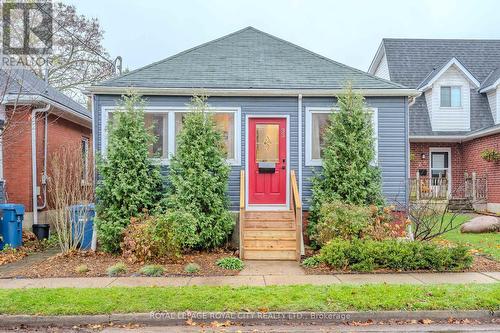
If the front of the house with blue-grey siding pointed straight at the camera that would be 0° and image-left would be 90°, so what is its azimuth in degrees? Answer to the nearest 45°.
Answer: approximately 0°

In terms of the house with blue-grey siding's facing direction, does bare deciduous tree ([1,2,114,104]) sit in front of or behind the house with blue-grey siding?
behind

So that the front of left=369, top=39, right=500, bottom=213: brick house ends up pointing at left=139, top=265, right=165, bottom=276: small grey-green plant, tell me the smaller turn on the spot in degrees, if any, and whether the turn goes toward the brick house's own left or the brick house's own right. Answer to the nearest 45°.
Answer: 0° — it already faces it

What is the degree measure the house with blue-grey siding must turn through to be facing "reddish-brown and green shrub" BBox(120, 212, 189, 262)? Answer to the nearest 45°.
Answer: approximately 45° to its right

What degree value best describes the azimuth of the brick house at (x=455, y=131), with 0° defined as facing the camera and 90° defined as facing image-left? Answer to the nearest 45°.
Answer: approximately 0°

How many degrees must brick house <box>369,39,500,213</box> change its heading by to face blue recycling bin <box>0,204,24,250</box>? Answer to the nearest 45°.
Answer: approximately 45° to its right

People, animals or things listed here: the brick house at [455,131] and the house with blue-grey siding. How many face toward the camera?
2

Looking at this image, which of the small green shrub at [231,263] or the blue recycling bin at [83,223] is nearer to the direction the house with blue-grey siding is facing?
the small green shrub

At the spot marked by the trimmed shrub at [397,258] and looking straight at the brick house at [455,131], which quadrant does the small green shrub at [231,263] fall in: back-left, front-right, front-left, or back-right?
back-left
